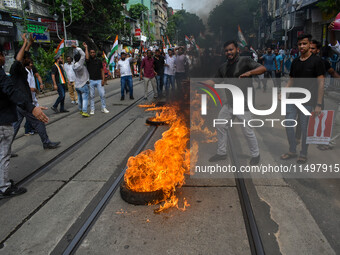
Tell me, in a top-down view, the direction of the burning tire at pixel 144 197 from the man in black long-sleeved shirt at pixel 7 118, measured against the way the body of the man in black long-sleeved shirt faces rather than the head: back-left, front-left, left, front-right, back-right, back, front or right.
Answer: front-right

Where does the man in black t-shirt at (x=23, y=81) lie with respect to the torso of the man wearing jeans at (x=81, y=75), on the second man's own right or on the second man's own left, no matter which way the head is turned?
on the second man's own right

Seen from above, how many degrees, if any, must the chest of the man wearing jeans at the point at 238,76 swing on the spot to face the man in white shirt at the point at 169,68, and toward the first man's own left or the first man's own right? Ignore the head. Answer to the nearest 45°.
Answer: approximately 135° to the first man's own right

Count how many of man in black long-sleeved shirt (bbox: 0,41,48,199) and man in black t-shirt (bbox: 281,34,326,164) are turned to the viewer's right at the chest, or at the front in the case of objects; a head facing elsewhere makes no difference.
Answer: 1

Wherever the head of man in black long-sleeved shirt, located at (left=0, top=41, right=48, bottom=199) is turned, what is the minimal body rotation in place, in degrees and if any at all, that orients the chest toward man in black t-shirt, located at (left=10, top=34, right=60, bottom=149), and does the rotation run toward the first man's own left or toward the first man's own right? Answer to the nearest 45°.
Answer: approximately 90° to the first man's own left

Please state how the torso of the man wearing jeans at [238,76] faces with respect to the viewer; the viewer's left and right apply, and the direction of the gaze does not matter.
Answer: facing the viewer and to the left of the viewer

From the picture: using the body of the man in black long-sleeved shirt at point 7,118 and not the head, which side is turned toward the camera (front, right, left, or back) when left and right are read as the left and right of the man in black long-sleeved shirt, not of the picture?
right

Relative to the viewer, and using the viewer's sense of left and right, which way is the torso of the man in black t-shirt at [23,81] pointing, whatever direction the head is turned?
facing to the right of the viewer

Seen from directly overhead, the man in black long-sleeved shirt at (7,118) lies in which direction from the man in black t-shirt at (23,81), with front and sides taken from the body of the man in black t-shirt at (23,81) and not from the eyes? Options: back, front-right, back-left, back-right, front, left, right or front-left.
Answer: right

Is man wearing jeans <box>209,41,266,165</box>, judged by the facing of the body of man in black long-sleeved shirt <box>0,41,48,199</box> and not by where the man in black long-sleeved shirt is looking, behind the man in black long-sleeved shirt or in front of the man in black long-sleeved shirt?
in front
